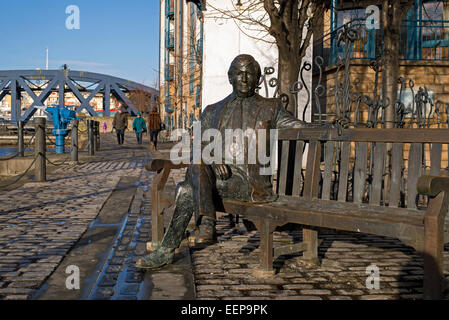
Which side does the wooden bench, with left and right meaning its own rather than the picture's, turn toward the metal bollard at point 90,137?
right

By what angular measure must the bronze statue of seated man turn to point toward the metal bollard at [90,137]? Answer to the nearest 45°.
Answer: approximately 135° to its right

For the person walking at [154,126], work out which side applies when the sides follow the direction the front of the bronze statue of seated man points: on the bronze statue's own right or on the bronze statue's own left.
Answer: on the bronze statue's own right

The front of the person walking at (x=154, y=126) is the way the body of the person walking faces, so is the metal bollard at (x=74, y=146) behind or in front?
behind

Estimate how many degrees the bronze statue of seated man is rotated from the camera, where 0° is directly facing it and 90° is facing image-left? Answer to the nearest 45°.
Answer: approximately 45°

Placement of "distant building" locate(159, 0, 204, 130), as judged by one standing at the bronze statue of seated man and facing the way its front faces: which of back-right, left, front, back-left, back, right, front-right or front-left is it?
back-right

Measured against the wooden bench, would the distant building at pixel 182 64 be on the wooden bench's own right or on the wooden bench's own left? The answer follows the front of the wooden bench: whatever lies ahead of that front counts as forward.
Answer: on the wooden bench's own right

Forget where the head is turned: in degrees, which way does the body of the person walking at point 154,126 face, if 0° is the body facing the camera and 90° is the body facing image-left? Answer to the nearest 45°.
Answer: approximately 180°

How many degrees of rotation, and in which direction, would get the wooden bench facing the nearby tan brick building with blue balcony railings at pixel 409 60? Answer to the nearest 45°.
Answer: approximately 135° to its right

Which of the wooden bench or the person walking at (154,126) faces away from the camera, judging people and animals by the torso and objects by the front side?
the person walking

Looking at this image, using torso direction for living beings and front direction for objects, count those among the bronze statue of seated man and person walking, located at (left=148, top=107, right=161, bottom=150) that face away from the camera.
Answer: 1

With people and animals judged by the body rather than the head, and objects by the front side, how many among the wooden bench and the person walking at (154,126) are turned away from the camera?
1
